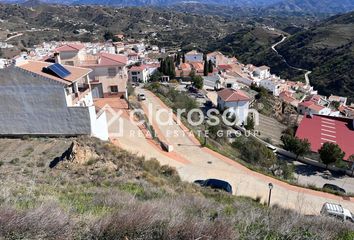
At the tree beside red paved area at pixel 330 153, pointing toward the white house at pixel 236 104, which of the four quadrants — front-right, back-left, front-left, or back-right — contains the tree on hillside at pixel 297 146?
front-left

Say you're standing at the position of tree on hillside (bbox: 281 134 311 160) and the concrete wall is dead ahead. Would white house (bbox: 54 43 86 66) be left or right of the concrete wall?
right

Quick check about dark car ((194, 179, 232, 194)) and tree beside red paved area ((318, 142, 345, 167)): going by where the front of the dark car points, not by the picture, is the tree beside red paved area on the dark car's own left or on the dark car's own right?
on the dark car's own right

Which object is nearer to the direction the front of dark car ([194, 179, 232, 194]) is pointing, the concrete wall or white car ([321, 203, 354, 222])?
the concrete wall

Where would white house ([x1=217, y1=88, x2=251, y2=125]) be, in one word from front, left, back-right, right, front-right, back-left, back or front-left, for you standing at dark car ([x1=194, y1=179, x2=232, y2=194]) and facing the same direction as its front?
right

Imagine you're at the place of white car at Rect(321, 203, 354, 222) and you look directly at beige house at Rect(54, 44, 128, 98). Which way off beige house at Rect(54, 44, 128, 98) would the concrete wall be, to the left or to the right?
left

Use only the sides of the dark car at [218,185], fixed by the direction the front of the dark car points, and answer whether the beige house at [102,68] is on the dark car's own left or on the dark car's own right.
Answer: on the dark car's own right

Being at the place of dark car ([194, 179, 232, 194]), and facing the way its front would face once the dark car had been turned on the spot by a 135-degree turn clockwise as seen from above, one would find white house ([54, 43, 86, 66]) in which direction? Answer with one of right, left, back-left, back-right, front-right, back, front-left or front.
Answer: left

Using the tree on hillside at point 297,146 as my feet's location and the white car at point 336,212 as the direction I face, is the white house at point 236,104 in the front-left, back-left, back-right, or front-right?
back-right

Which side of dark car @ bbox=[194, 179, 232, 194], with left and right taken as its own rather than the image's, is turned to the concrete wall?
front

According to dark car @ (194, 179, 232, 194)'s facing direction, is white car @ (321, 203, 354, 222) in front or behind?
behind

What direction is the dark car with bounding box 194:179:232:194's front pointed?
to the viewer's left
